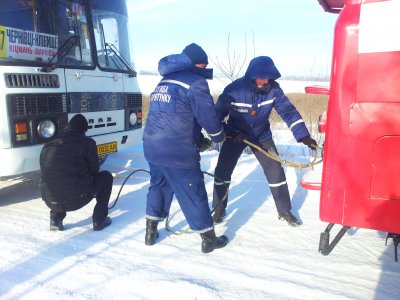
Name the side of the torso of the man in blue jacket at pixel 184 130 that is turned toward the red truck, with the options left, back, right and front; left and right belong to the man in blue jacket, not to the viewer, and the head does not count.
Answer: right

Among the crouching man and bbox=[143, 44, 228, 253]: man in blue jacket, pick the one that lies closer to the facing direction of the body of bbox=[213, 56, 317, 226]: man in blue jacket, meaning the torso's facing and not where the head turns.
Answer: the man in blue jacket

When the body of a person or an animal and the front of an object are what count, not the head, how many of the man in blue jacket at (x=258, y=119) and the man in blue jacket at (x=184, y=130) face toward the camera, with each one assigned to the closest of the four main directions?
1

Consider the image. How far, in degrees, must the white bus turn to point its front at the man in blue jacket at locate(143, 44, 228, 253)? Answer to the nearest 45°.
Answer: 0° — it already faces them

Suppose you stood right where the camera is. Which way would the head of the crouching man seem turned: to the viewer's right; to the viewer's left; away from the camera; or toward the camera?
away from the camera

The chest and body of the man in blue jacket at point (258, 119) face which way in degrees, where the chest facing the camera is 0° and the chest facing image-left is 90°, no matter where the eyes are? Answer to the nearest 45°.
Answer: approximately 0°

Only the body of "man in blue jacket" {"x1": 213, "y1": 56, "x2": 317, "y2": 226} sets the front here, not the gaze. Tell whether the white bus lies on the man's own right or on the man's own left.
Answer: on the man's own right

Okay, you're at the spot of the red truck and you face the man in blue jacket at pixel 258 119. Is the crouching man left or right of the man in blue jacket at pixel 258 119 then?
left
